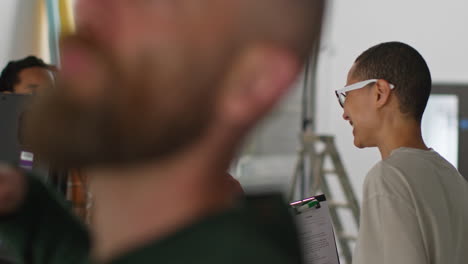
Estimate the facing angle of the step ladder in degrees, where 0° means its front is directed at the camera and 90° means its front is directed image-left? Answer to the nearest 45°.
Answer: approximately 315°

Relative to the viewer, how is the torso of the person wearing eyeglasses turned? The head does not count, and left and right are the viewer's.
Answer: facing away from the viewer and to the left of the viewer

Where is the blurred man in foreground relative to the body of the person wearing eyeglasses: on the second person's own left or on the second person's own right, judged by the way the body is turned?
on the second person's own left

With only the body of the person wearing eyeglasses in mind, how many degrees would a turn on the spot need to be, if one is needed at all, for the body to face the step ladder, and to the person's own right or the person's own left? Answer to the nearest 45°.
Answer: approximately 45° to the person's own right

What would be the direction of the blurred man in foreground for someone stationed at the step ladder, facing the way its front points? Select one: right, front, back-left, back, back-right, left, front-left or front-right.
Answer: front-right

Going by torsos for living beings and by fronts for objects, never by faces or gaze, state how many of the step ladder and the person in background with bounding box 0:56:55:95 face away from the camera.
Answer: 0

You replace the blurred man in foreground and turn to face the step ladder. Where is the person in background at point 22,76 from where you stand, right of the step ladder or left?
left

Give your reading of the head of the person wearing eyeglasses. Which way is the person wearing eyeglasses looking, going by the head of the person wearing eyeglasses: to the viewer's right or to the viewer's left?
to the viewer's left

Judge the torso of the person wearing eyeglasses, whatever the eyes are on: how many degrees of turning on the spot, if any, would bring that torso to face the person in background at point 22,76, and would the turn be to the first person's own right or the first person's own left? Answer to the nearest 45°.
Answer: approximately 45° to the first person's own left

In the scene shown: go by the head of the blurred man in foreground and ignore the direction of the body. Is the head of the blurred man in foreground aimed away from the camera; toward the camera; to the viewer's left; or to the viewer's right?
to the viewer's left
